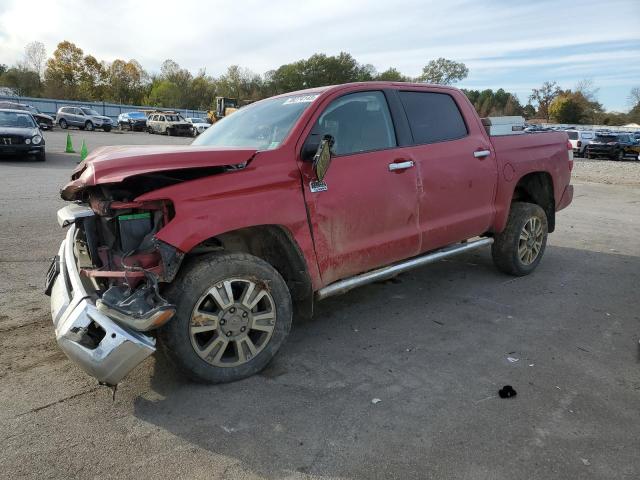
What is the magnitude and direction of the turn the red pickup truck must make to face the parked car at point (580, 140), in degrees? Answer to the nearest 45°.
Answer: approximately 180°

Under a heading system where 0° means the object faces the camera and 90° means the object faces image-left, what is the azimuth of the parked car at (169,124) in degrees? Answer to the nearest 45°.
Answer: approximately 315°

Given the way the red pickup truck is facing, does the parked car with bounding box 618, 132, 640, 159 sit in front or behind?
behind

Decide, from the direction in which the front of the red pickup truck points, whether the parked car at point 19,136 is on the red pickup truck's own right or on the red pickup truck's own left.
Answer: on the red pickup truck's own right

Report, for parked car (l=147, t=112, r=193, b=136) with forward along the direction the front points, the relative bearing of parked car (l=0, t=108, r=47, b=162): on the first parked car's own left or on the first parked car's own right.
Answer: on the first parked car's own right

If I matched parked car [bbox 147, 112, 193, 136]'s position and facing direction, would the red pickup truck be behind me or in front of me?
in front

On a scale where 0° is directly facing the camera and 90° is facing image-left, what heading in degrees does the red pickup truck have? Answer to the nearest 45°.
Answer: approximately 45°

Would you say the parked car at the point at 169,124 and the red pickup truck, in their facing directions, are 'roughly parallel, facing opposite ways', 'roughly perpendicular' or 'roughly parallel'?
roughly perpendicular

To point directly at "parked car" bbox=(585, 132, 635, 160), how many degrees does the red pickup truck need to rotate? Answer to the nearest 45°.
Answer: approximately 180°

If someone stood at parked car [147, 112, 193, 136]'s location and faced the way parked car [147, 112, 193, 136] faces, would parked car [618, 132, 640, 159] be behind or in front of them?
in front

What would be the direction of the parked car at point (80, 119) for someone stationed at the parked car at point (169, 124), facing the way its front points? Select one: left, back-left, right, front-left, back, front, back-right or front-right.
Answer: back-right

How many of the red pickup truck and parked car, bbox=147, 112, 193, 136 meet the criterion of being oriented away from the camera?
0
